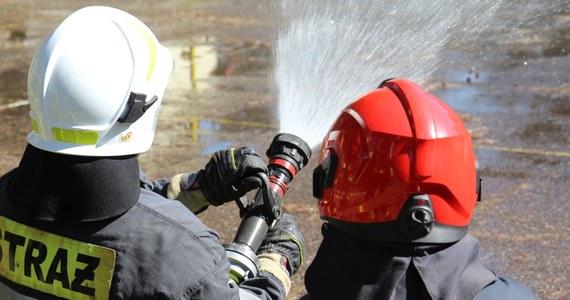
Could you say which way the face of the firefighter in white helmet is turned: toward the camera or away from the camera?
away from the camera

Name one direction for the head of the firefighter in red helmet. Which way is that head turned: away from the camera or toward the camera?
away from the camera

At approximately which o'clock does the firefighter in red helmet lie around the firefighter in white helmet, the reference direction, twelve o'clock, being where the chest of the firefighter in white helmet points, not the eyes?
The firefighter in red helmet is roughly at 2 o'clock from the firefighter in white helmet.

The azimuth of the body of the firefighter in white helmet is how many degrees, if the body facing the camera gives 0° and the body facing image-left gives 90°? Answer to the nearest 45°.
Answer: approximately 225°
